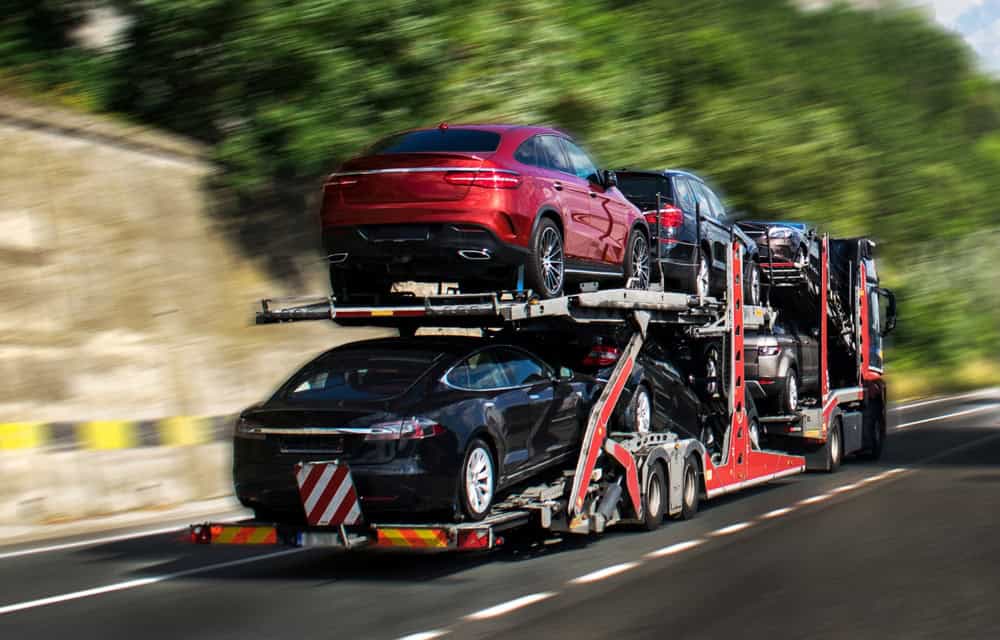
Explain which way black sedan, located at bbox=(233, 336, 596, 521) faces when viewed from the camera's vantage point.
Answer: facing away from the viewer and to the right of the viewer

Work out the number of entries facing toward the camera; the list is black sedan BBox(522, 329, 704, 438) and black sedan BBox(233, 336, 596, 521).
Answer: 0

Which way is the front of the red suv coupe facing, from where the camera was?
facing away from the viewer and to the right of the viewer

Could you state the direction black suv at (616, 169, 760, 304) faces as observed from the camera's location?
facing away from the viewer and to the right of the viewer

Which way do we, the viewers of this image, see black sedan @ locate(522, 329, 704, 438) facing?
facing away from the viewer and to the right of the viewer

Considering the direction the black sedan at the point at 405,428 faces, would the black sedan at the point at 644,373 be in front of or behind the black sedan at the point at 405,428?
in front

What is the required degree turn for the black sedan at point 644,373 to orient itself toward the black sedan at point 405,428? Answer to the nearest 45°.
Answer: approximately 180°

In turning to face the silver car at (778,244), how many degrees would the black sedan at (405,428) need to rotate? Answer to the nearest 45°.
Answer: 0° — it already faces it

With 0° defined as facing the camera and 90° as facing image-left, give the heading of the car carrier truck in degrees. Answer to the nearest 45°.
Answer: approximately 225°
